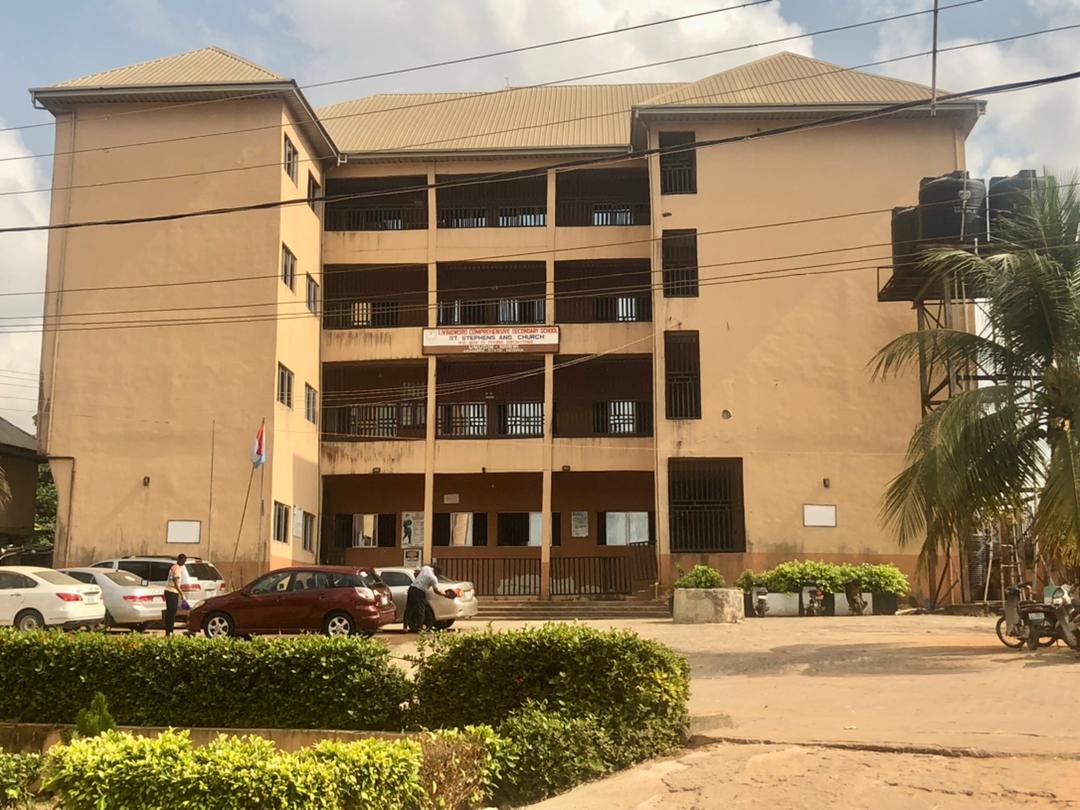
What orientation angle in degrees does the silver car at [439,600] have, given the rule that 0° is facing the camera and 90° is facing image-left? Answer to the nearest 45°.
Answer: approximately 135°

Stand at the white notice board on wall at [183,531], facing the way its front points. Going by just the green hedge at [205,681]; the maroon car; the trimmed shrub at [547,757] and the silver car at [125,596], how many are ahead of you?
4

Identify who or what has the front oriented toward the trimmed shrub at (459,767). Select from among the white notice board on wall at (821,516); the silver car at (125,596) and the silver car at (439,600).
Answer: the white notice board on wall

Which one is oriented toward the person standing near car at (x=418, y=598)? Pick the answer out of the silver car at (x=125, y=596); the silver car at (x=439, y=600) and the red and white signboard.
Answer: the red and white signboard

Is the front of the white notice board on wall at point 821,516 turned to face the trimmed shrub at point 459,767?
yes

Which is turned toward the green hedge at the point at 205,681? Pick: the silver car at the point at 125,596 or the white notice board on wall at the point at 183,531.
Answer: the white notice board on wall

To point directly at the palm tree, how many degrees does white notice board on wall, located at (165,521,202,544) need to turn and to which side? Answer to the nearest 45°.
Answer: approximately 45° to its left

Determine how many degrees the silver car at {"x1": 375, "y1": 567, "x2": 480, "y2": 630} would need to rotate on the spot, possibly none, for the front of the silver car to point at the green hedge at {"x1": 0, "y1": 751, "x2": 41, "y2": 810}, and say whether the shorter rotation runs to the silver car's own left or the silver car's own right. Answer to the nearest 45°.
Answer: approximately 135° to the silver car's own left

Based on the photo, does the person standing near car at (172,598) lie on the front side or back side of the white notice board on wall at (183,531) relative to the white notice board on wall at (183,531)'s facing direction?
on the front side
